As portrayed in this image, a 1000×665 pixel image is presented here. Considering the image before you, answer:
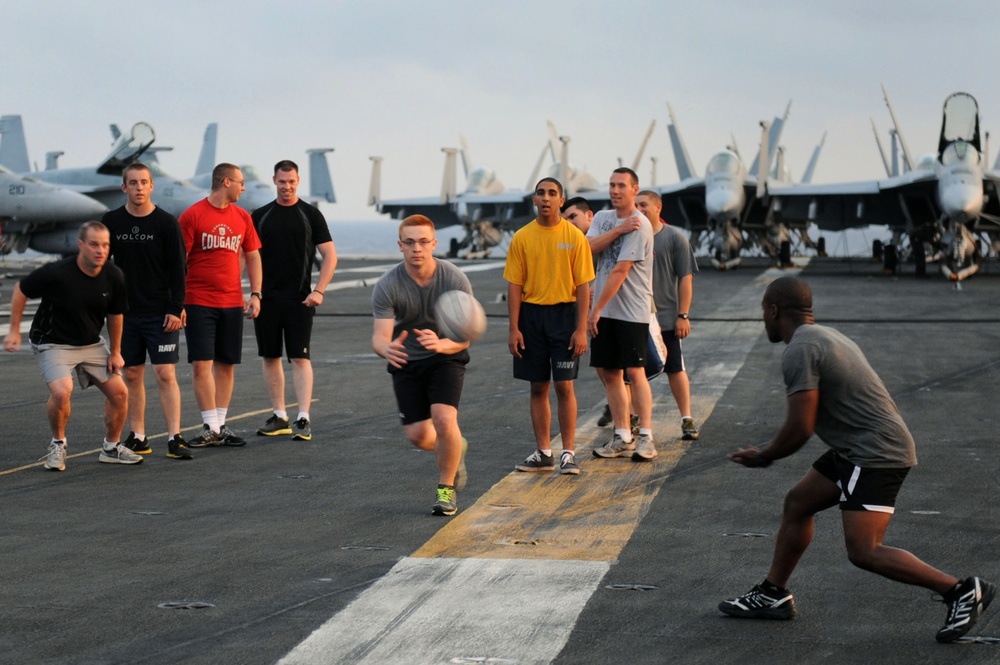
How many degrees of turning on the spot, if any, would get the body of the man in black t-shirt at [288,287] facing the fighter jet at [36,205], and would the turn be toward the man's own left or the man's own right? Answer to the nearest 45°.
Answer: approximately 180°

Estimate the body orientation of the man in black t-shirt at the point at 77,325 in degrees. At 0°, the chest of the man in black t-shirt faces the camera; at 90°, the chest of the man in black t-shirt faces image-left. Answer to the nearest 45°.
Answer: approximately 315°

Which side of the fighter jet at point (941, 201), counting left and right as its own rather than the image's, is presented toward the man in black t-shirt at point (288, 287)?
front

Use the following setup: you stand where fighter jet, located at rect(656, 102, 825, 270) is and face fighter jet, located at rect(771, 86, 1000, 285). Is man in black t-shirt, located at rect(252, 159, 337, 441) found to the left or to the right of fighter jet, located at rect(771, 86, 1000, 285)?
right

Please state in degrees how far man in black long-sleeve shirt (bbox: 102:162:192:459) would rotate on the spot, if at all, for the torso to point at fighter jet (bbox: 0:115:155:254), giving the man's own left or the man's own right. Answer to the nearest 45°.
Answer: approximately 180°

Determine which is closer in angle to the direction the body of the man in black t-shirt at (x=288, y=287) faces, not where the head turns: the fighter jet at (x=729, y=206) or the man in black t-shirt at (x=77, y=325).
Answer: the man in black t-shirt
